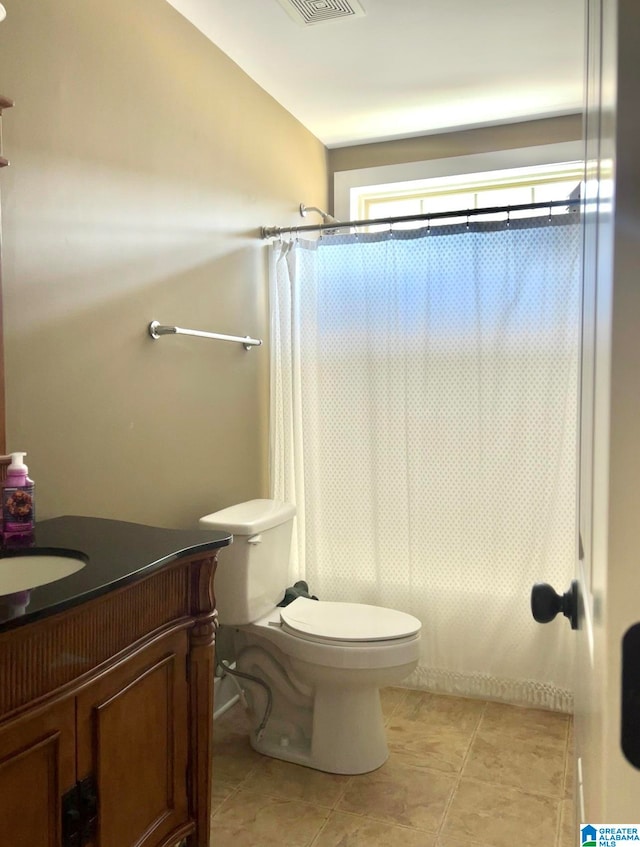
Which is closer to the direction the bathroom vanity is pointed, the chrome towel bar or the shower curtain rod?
the shower curtain rod

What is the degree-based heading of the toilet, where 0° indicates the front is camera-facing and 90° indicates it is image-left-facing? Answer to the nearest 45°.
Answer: approximately 315°

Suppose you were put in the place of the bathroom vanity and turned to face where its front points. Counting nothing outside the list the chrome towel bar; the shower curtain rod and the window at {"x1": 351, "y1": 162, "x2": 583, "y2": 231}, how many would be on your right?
0

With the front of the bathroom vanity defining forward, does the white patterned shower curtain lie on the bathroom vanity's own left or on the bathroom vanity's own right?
on the bathroom vanity's own left

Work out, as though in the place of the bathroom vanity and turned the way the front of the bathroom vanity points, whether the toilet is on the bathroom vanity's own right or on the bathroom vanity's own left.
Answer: on the bathroom vanity's own left

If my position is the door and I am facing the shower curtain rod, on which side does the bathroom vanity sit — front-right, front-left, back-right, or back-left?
front-left

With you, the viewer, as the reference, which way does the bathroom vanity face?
facing the viewer and to the right of the viewer

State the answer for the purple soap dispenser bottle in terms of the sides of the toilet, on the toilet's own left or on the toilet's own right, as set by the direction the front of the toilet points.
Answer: on the toilet's own right

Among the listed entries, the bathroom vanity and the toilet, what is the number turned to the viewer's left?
0

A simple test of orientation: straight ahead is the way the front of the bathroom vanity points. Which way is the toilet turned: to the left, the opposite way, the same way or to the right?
the same way

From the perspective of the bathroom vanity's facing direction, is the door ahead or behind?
ahead

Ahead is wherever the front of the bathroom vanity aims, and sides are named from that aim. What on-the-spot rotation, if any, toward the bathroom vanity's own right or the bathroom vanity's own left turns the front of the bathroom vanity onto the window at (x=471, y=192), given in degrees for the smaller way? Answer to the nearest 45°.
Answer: approximately 90° to the bathroom vanity's own left

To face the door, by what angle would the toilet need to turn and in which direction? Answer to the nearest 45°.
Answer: approximately 45° to its right

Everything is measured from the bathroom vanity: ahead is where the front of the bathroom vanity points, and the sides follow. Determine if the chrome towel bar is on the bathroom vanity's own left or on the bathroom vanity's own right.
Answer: on the bathroom vanity's own left
